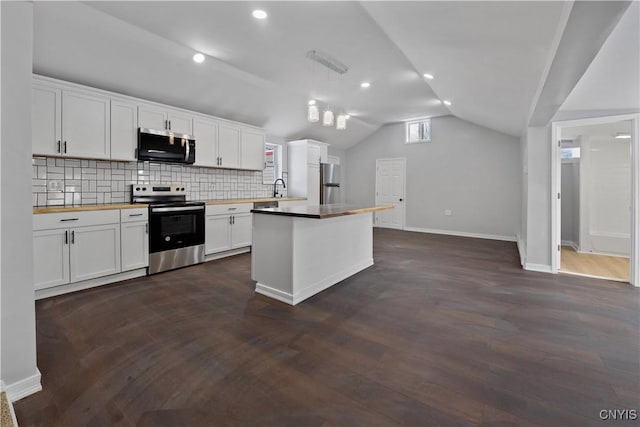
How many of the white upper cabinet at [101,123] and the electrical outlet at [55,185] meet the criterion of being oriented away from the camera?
0

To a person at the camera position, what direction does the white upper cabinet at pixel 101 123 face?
facing the viewer and to the right of the viewer

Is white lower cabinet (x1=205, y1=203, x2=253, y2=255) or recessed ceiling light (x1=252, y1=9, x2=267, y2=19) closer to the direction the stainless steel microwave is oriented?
the recessed ceiling light

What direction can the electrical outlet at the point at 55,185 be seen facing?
toward the camera

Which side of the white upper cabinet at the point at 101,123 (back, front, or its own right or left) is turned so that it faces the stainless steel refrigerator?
left

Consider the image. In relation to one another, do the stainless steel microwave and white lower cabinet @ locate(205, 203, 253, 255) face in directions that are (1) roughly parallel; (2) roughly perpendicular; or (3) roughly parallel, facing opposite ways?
roughly parallel

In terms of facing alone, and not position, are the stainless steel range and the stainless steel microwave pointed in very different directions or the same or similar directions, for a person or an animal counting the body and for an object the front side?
same or similar directions

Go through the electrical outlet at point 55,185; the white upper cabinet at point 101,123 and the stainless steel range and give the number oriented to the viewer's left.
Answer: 0

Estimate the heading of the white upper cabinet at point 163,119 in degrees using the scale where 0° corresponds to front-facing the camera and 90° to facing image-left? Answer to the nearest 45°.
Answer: approximately 315°
